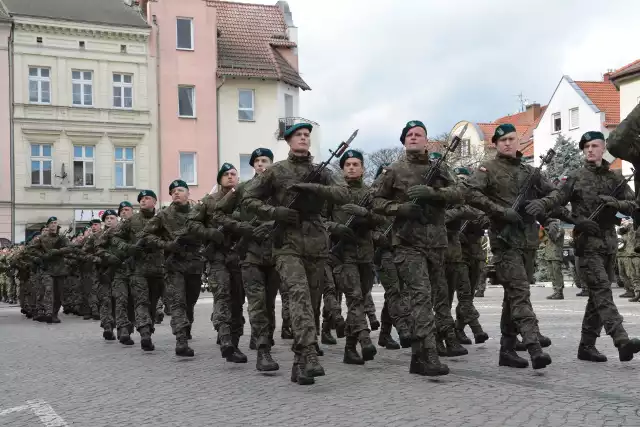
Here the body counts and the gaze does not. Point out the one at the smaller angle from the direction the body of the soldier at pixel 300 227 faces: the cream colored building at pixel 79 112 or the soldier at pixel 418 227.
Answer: the soldier

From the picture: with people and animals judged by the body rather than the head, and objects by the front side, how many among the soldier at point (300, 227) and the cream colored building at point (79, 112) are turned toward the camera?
2

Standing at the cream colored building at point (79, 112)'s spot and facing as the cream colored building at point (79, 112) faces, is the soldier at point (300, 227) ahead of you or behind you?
ahead

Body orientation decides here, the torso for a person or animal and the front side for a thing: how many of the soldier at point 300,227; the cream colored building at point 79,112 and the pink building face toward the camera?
3

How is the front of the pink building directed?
toward the camera

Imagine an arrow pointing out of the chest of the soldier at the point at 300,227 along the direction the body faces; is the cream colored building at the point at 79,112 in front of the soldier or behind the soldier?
behind

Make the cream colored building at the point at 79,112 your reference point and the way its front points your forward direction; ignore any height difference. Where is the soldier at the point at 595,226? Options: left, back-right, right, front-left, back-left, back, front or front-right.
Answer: front

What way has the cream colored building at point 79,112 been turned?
toward the camera

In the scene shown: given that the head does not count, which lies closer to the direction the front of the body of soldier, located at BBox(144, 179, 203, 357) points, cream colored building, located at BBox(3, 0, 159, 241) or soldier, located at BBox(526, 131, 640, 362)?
the soldier

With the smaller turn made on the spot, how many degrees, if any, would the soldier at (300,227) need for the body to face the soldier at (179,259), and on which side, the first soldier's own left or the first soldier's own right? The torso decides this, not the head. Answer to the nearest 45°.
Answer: approximately 135° to the first soldier's own right

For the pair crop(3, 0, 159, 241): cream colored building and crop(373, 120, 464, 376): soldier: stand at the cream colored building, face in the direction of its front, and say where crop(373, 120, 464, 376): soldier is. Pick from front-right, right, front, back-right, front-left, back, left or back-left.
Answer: front

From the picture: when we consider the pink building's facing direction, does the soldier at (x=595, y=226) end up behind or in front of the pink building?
in front

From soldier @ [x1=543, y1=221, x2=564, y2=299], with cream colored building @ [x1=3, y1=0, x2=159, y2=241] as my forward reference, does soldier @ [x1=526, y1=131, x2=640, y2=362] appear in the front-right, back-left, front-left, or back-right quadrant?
back-left

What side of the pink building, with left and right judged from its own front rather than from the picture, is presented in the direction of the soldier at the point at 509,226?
front

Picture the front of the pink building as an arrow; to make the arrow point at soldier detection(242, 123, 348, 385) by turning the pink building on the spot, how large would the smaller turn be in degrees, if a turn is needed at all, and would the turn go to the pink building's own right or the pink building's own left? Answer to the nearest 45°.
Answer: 0° — it already faces them

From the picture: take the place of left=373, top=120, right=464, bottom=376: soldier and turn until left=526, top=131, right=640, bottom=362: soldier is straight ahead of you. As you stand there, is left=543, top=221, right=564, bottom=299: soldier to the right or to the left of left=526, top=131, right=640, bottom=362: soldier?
left
